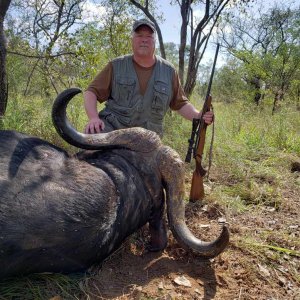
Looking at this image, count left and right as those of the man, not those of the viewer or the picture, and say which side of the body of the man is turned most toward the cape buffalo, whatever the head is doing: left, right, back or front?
front

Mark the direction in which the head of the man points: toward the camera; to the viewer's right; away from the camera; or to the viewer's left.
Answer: toward the camera

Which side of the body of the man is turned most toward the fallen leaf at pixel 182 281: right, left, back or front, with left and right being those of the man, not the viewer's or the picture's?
front

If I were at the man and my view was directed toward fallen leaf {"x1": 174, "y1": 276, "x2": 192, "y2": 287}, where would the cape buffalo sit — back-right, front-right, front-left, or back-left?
front-right

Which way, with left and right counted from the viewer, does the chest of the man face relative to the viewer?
facing the viewer
